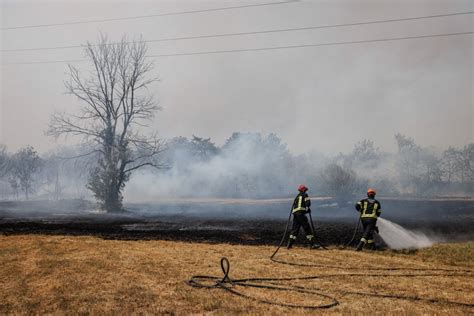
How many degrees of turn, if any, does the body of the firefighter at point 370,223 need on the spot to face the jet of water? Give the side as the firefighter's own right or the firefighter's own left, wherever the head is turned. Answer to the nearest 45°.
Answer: approximately 90° to the firefighter's own right

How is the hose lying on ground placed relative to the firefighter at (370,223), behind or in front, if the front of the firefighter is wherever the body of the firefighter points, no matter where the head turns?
behind

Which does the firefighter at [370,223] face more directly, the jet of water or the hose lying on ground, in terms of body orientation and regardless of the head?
the jet of water
